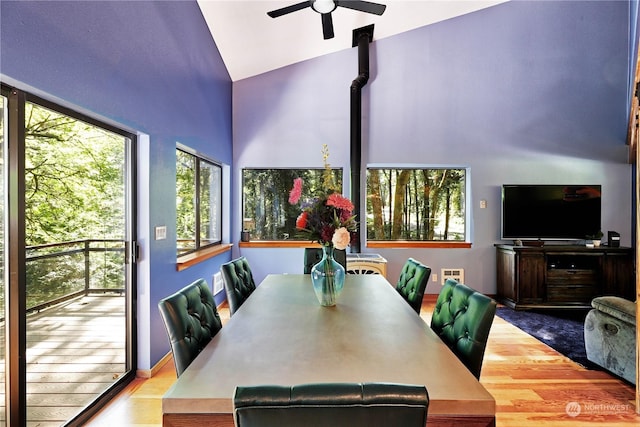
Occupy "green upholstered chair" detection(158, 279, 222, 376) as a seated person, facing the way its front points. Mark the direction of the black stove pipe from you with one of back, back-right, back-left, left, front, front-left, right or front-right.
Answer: left

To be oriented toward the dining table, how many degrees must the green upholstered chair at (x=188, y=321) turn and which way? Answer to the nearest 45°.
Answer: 0° — it already faces it

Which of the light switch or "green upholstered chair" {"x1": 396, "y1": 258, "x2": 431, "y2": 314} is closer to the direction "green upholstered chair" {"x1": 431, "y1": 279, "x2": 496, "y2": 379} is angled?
the light switch

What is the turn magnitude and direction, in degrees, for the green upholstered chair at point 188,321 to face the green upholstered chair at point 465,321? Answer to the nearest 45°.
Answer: approximately 45° to its left

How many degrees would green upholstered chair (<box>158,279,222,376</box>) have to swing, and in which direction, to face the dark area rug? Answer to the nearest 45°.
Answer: approximately 45° to its left

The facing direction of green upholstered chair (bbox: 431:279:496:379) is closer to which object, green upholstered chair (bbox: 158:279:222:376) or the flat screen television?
the green upholstered chair

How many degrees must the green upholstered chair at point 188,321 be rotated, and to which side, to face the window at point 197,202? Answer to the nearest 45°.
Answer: approximately 135° to its left

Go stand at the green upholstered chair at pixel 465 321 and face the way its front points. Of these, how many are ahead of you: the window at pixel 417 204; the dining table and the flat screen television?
1

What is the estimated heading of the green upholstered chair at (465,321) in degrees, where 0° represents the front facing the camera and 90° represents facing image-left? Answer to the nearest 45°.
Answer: approximately 45°

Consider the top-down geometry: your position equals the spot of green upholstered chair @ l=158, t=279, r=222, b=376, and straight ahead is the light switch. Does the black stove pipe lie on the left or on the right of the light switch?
right

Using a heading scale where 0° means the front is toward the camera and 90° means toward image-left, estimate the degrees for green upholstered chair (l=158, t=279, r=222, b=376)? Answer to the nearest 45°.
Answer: approximately 315°

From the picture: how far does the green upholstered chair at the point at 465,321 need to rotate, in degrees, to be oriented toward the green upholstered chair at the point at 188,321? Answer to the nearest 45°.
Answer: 0° — it already faces it

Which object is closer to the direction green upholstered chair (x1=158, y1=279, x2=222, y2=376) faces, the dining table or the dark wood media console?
the dining table

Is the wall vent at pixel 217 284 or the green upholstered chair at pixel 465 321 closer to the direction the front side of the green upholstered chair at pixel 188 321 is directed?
the green upholstered chair

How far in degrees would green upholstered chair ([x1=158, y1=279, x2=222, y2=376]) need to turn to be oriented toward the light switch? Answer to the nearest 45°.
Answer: approximately 135° to its left
